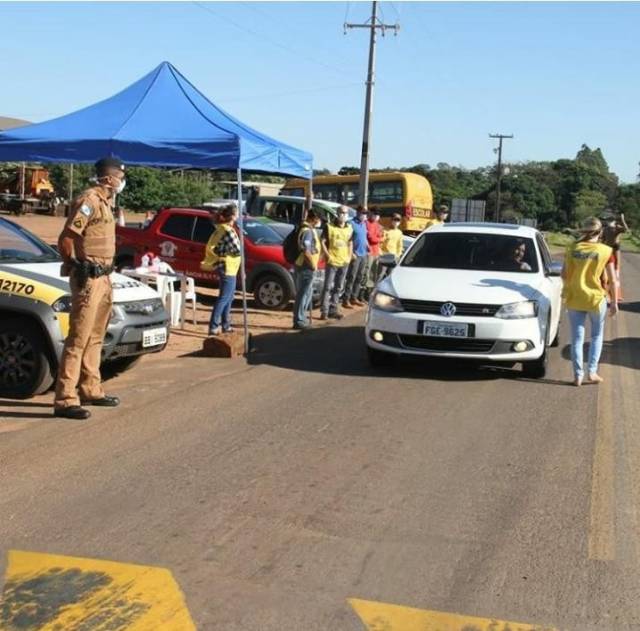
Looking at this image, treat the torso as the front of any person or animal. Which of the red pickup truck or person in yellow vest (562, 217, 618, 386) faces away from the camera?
the person in yellow vest

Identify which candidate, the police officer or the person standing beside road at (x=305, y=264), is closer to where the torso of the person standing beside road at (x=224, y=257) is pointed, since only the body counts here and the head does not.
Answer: the person standing beside road

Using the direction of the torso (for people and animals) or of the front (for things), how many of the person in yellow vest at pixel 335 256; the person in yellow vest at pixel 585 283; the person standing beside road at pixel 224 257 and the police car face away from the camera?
1

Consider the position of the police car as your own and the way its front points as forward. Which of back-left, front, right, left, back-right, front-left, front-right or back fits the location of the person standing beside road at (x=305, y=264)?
left

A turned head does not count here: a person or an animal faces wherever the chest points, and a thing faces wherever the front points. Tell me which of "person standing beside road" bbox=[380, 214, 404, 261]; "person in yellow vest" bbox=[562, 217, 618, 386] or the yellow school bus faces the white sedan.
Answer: the person standing beside road

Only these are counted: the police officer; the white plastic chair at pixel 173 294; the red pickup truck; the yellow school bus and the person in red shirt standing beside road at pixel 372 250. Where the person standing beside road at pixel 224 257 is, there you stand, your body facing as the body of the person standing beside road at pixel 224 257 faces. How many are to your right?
1

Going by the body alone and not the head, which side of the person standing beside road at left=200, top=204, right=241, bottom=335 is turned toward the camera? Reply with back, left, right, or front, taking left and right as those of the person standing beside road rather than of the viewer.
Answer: right

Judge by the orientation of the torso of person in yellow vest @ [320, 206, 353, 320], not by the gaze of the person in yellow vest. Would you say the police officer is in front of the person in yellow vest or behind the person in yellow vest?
in front

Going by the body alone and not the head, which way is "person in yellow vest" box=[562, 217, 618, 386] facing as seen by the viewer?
away from the camera

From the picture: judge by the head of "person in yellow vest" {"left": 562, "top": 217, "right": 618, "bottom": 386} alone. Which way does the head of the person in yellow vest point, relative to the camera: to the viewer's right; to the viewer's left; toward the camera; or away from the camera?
away from the camera

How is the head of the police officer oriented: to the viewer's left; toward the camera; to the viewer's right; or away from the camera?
to the viewer's right

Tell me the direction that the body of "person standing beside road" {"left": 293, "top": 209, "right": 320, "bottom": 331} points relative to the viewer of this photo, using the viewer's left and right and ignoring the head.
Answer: facing to the right of the viewer

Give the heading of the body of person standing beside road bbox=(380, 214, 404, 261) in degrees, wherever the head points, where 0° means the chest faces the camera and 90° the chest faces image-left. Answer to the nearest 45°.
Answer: approximately 0°
